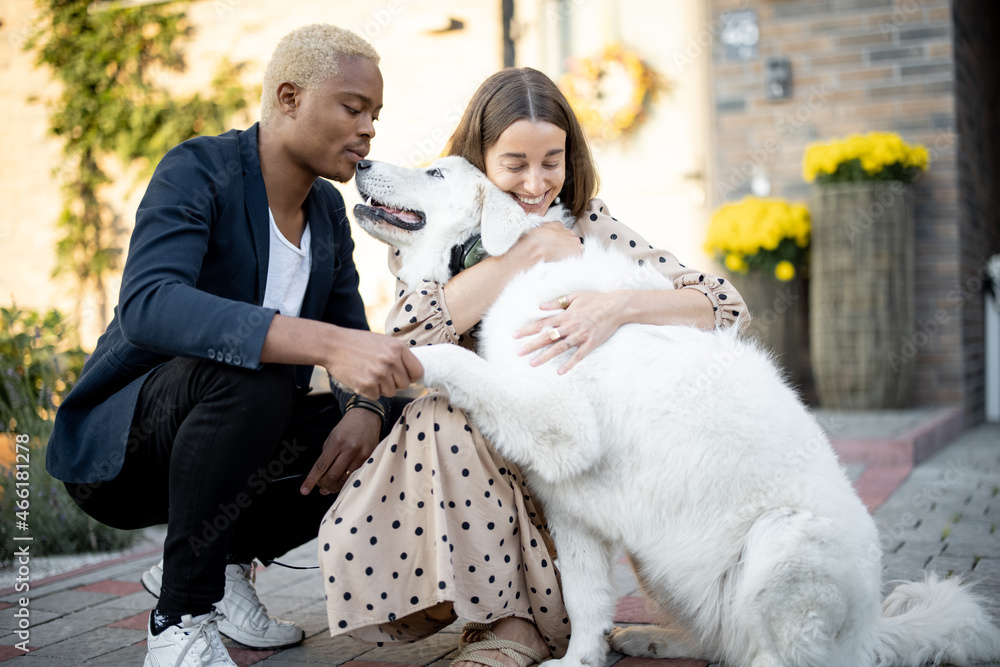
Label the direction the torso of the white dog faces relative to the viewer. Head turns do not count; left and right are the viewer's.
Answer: facing to the left of the viewer

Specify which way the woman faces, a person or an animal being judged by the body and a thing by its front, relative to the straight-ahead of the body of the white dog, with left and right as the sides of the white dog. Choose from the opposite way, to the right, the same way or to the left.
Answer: to the left

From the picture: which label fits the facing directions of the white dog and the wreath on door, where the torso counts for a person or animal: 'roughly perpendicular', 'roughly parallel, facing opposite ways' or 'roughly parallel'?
roughly perpendicular

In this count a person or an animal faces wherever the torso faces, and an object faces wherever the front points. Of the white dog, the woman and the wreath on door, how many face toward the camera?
2
